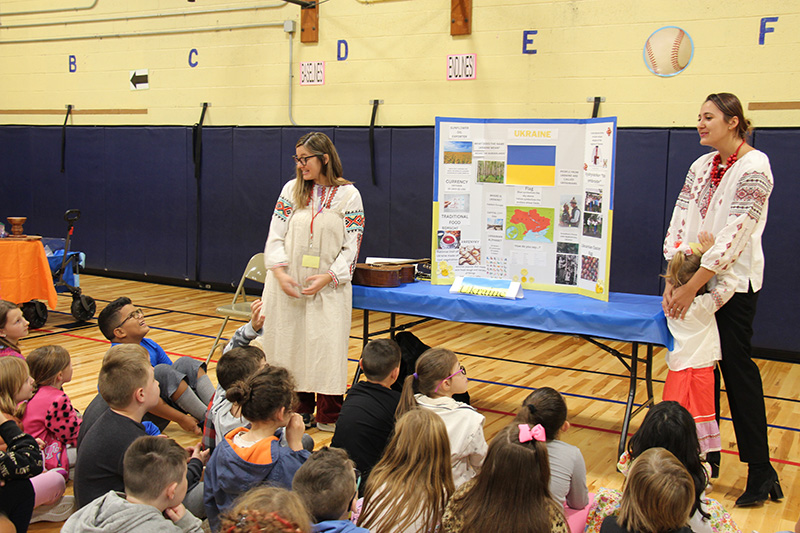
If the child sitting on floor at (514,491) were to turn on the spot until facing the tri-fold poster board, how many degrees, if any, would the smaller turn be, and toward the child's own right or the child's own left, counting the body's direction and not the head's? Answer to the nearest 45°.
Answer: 0° — they already face it

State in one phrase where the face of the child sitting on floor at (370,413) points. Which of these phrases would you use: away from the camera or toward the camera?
away from the camera

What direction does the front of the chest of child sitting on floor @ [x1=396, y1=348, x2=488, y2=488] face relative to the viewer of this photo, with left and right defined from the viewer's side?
facing away from the viewer and to the right of the viewer

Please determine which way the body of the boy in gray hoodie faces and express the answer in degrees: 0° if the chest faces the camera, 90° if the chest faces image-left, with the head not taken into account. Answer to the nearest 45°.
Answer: approximately 225°

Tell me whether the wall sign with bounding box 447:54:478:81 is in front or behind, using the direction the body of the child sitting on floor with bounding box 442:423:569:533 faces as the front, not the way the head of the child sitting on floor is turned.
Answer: in front

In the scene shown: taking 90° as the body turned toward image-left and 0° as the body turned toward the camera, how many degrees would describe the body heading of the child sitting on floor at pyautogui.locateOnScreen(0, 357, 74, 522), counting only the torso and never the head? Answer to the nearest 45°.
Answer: approximately 270°

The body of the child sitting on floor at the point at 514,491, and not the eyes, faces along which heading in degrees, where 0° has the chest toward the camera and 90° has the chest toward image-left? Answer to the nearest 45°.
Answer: approximately 180°

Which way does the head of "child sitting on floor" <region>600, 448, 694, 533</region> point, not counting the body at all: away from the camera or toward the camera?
away from the camera

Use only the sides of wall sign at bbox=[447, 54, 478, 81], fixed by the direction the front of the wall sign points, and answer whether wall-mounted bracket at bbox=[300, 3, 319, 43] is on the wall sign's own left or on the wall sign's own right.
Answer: on the wall sign's own right

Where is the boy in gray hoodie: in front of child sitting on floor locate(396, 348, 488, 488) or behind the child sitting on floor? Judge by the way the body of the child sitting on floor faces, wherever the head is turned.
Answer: behind

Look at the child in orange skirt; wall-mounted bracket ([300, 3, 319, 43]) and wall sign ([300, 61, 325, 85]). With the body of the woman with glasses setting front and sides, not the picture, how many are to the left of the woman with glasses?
1

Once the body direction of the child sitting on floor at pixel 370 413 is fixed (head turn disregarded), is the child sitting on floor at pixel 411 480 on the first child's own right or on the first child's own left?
on the first child's own right

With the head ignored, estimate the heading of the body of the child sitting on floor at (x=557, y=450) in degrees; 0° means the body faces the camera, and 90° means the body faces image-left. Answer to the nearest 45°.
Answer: approximately 225°

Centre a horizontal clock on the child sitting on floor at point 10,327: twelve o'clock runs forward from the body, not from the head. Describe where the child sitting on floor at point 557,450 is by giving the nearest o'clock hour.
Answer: the child sitting on floor at point 557,450 is roughly at 2 o'clock from the child sitting on floor at point 10,327.

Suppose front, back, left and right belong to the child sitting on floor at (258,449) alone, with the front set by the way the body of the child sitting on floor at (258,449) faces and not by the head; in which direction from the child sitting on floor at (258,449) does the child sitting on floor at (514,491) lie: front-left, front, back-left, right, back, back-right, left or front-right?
right

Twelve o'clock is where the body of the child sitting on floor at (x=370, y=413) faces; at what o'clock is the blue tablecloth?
The blue tablecloth is roughly at 12 o'clock from the child sitting on floor.
